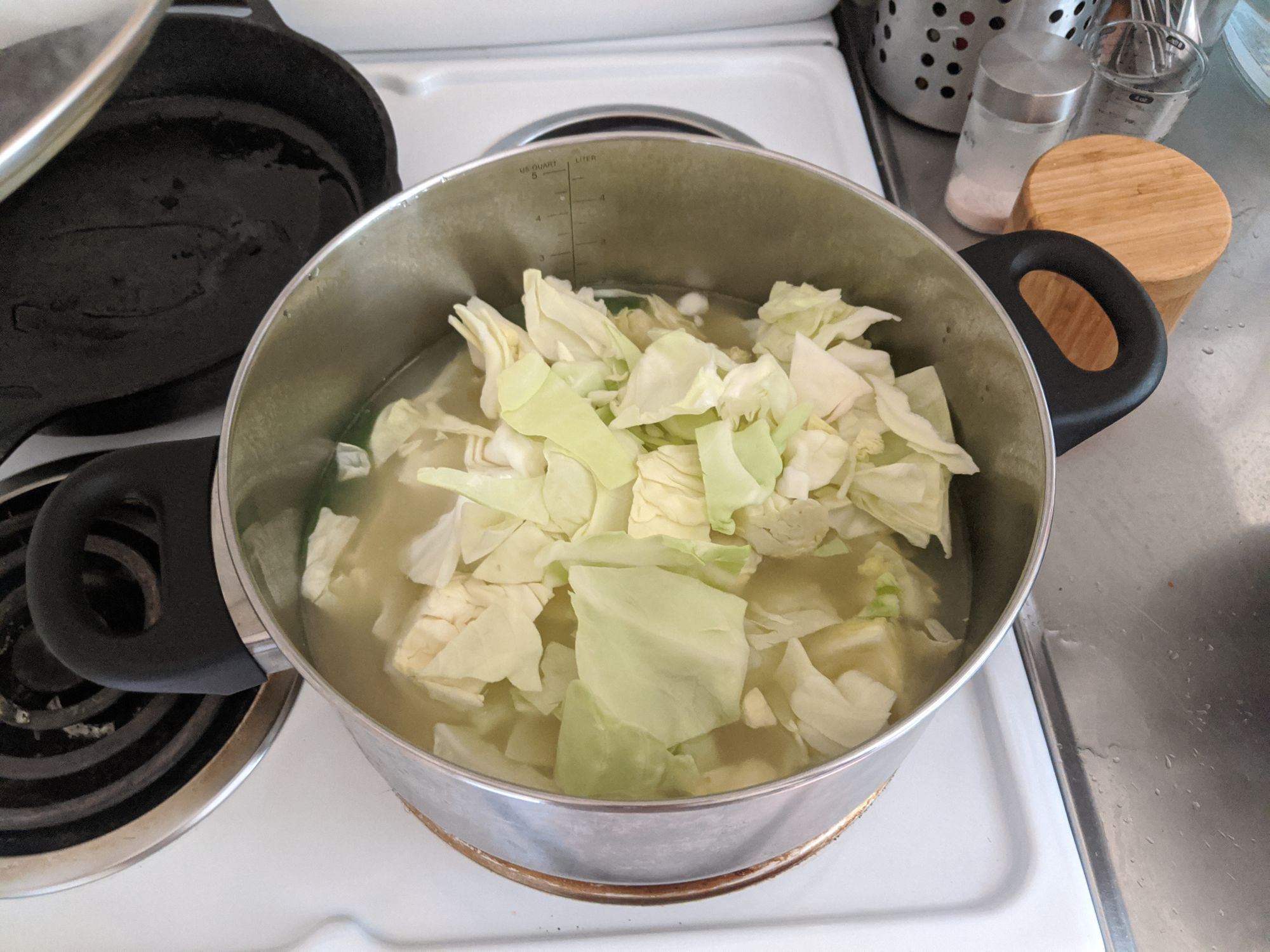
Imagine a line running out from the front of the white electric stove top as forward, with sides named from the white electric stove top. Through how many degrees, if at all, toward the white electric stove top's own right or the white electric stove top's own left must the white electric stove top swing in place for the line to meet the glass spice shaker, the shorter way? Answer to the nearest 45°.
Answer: approximately 135° to the white electric stove top's own left

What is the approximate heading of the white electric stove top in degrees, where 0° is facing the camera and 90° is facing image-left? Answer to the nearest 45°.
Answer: approximately 0°

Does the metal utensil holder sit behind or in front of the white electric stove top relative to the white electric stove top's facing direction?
behind
